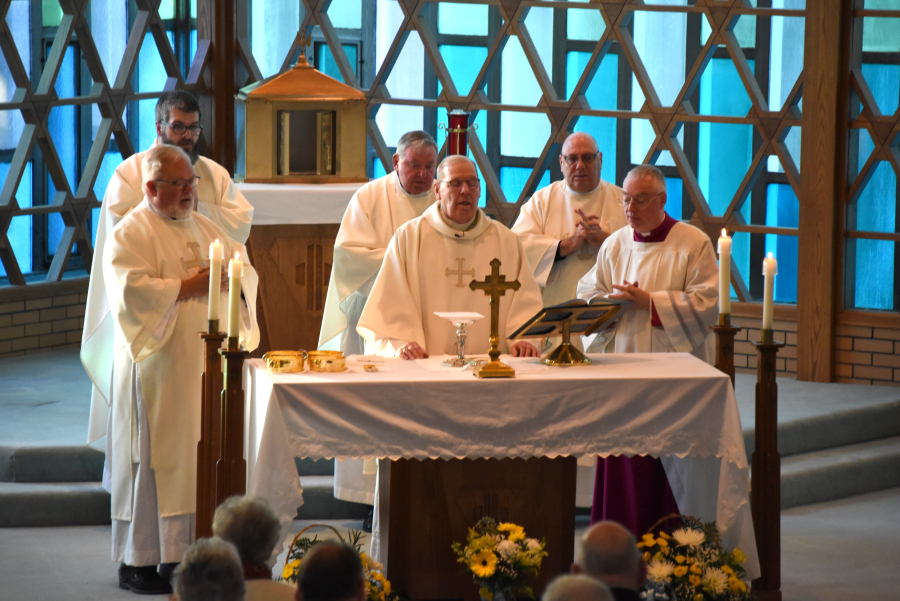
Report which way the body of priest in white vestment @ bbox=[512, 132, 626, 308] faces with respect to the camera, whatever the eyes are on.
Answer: toward the camera

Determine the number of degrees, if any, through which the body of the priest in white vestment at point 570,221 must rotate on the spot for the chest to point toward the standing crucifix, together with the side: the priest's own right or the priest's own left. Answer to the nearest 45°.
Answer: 0° — they already face it

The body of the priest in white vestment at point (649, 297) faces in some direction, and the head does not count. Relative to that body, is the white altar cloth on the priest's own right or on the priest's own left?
on the priest's own right

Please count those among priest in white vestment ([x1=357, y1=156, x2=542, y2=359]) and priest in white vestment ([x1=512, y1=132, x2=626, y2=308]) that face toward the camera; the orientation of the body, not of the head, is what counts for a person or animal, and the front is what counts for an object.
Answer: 2

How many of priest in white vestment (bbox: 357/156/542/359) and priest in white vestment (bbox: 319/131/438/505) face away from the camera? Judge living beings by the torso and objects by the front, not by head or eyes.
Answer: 0

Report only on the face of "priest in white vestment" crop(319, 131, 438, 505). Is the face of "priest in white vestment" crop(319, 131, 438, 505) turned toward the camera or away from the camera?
toward the camera

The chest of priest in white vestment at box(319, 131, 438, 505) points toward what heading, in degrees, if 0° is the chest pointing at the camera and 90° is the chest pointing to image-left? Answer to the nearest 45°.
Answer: approximately 315°

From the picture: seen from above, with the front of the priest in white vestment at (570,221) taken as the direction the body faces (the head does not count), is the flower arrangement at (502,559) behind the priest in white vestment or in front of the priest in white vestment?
in front

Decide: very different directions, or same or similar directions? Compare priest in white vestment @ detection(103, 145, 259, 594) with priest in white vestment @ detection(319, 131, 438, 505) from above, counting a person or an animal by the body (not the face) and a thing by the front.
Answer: same or similar directions

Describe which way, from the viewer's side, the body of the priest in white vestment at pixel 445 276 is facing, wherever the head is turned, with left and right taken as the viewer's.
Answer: facing the viewer

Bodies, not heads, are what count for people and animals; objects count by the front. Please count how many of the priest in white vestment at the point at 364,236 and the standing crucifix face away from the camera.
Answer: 1

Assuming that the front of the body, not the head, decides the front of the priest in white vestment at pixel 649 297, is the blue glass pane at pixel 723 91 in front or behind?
behind

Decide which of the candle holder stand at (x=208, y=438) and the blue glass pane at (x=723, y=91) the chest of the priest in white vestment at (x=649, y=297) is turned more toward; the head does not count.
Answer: the candle holder stand

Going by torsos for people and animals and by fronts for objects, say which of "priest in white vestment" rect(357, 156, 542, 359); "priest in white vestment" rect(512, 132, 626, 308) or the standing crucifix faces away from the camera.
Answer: the standing crucifix

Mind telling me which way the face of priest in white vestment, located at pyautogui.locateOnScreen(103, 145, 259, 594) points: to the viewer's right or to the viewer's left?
to the viewer's right

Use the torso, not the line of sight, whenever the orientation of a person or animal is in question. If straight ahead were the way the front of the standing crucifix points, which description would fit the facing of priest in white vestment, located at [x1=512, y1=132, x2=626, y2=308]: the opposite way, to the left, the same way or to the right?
the opposite way

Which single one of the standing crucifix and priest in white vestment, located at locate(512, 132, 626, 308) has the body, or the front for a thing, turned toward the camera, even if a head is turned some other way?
the priest in white vestment
